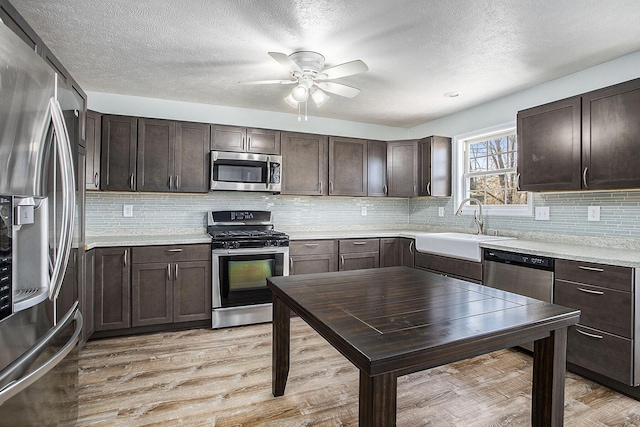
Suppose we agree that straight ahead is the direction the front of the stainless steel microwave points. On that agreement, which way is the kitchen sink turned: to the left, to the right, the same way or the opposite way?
to the right

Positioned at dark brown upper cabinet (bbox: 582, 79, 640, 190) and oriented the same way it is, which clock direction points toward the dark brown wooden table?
The dark brown wooden table is roughly at 11 o'clock from the dark brown upper cabinet.

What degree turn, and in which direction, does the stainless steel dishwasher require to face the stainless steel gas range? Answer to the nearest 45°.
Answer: approximately 45° to its right

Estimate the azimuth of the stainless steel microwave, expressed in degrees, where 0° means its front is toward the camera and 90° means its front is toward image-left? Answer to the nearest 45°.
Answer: approximately 0°

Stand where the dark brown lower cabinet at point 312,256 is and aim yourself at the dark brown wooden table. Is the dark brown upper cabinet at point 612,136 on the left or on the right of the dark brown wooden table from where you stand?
left

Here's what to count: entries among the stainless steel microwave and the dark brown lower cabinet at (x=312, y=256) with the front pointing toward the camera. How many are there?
2
